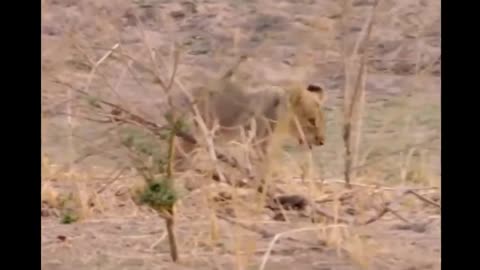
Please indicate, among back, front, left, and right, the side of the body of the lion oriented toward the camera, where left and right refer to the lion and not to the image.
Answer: right
